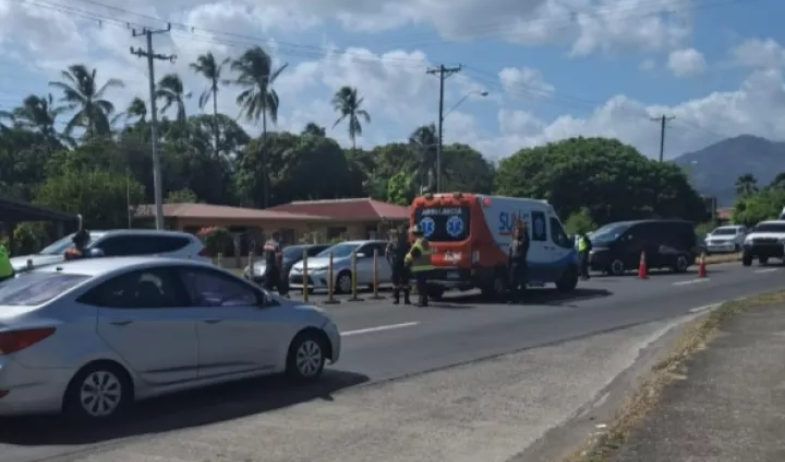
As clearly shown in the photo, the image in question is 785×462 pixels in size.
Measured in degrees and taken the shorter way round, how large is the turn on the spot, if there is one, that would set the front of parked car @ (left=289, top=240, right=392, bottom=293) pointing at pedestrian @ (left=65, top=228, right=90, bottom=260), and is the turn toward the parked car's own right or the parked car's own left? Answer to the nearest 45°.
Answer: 0° — it already faces them

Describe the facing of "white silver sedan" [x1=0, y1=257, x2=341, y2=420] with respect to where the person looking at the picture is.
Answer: facing away from the viewer and to the right of the viewer

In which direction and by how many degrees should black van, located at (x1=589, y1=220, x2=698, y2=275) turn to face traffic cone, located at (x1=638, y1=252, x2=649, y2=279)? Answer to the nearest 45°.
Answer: approximately 45° to its left
